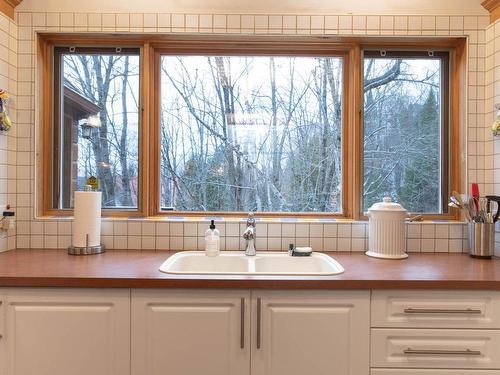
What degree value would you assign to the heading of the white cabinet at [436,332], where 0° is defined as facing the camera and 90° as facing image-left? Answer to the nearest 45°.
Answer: approximately 0°

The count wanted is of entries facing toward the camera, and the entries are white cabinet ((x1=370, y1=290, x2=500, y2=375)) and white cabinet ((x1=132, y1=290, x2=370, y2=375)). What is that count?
2

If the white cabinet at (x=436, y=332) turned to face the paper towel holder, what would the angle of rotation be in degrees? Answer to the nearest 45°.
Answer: approximately 90° to its right

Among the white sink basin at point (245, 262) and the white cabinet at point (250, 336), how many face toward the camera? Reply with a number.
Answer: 2

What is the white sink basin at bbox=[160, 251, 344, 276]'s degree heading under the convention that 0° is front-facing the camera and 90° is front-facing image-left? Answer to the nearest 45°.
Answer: approximately 0°
